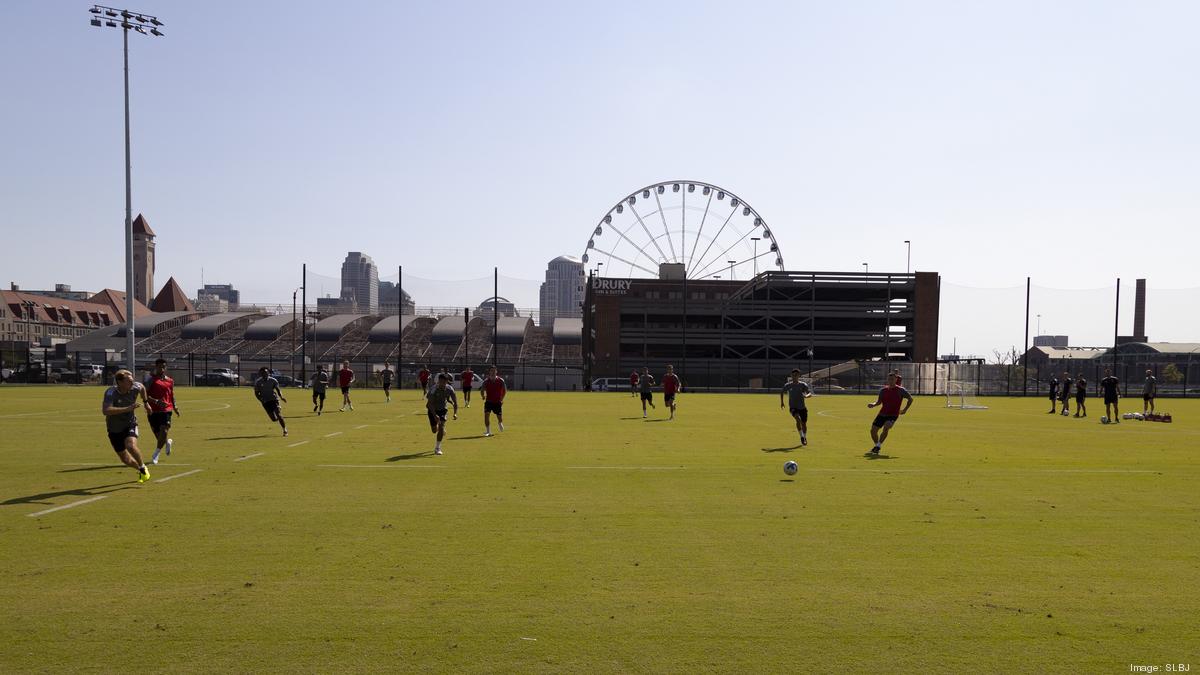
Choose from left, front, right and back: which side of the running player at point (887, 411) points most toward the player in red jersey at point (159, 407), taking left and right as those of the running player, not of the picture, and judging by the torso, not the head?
front

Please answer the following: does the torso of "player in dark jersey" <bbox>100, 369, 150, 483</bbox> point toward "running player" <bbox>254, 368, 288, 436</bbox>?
no

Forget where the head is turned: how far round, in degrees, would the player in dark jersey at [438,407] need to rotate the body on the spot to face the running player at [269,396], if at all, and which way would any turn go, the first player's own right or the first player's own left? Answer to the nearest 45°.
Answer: approximately 135° to the first player's own right

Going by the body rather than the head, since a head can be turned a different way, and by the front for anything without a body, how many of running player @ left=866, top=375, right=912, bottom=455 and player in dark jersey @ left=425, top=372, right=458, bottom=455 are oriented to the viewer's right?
0

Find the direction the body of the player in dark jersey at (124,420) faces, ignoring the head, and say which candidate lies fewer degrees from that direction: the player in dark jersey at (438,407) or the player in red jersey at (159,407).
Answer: the player in dark jersey

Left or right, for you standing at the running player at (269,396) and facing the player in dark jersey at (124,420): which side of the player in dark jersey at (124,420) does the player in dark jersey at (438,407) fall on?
left

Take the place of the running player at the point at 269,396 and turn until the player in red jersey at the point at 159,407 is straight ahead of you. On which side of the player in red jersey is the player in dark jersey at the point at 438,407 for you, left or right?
left

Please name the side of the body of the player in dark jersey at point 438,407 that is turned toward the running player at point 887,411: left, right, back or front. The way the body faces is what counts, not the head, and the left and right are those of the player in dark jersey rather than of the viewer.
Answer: left

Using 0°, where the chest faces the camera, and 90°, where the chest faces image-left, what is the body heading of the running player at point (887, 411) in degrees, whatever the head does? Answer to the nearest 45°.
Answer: approximately 45°

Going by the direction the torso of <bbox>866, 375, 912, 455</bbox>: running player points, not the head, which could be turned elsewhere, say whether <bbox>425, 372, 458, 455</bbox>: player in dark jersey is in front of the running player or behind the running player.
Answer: in front

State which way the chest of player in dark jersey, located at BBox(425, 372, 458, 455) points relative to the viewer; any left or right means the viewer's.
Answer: facing the viewer

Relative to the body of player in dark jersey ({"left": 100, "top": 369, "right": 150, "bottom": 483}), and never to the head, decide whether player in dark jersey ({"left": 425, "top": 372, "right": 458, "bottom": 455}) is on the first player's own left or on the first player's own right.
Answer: on the first player's own left
